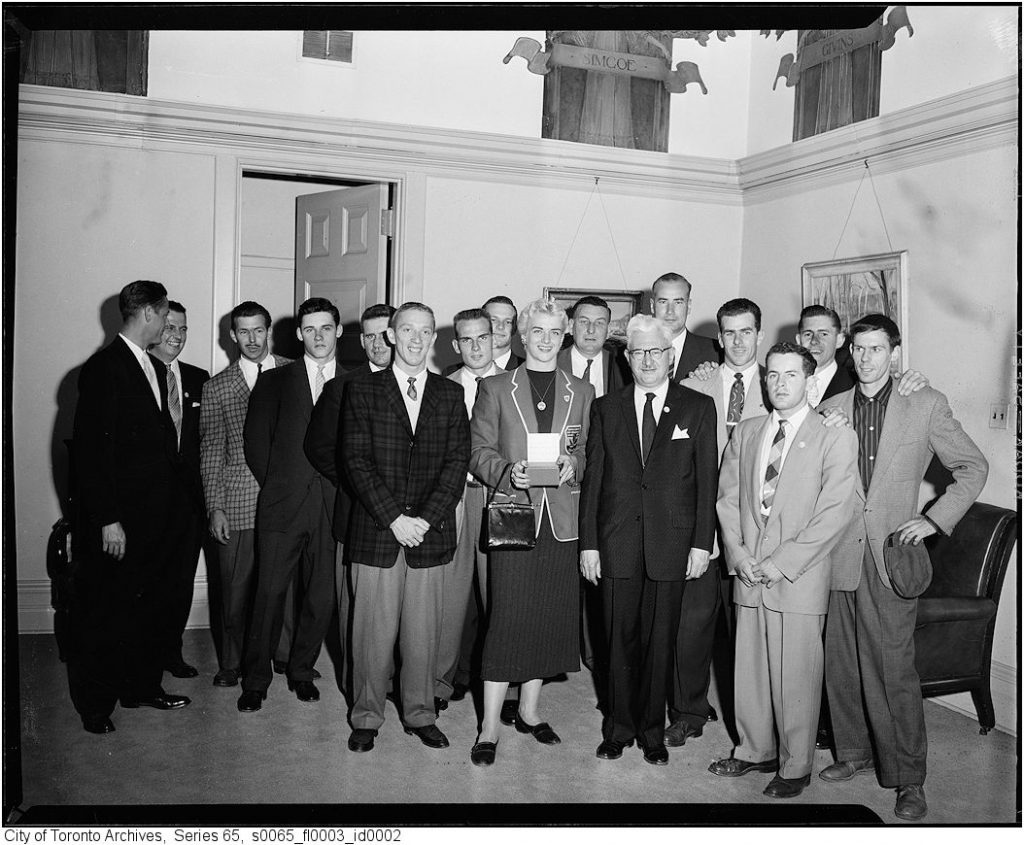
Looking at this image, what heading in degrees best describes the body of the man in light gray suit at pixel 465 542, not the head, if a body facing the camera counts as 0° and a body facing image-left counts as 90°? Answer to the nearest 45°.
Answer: approximately 0°

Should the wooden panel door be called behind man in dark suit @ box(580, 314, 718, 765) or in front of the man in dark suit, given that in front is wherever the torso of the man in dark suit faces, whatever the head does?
behind

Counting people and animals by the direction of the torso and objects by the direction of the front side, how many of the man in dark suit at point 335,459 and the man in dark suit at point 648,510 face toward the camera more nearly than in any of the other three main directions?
2

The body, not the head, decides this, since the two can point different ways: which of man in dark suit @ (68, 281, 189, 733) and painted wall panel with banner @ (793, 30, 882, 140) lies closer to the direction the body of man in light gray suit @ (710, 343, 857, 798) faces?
the man in dark suit

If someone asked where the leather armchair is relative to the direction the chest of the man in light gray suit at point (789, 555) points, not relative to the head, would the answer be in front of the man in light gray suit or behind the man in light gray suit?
behind

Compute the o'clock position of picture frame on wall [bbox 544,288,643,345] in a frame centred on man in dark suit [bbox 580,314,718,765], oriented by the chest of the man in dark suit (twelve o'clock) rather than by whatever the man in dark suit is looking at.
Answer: The picture frame on wall is roughly at 6 o'clock from the man in dark suit.
